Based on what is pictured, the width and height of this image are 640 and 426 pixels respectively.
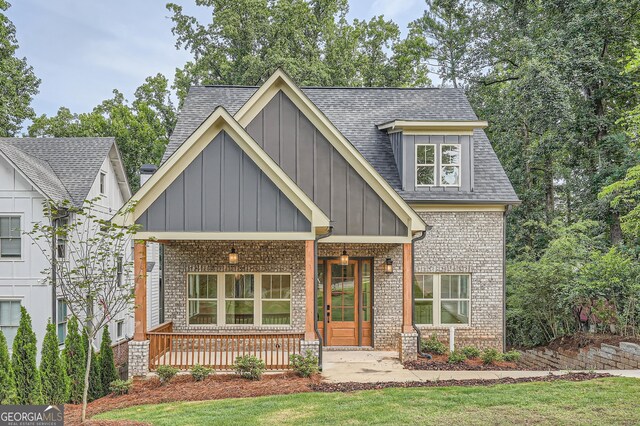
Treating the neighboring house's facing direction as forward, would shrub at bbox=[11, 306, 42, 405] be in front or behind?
in front

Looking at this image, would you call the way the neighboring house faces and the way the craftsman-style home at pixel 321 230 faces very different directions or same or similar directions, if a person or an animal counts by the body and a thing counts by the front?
same or similar directions

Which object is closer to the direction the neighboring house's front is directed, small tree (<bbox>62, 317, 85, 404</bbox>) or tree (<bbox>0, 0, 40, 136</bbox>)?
the small tree

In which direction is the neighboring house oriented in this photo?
toward the camera

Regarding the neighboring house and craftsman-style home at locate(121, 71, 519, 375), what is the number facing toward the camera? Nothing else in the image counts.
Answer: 2

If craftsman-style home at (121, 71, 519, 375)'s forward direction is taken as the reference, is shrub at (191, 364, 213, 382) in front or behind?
in front

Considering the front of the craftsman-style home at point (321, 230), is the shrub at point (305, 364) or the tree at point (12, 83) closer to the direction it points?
the shrub

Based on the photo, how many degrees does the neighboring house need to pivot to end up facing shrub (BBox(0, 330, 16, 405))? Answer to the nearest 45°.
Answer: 0° — it already faces it

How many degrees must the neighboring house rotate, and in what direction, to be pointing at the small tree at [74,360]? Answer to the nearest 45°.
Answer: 0° — it already faces it

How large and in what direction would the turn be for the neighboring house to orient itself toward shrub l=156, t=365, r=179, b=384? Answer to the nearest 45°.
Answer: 0° — it already faces it
